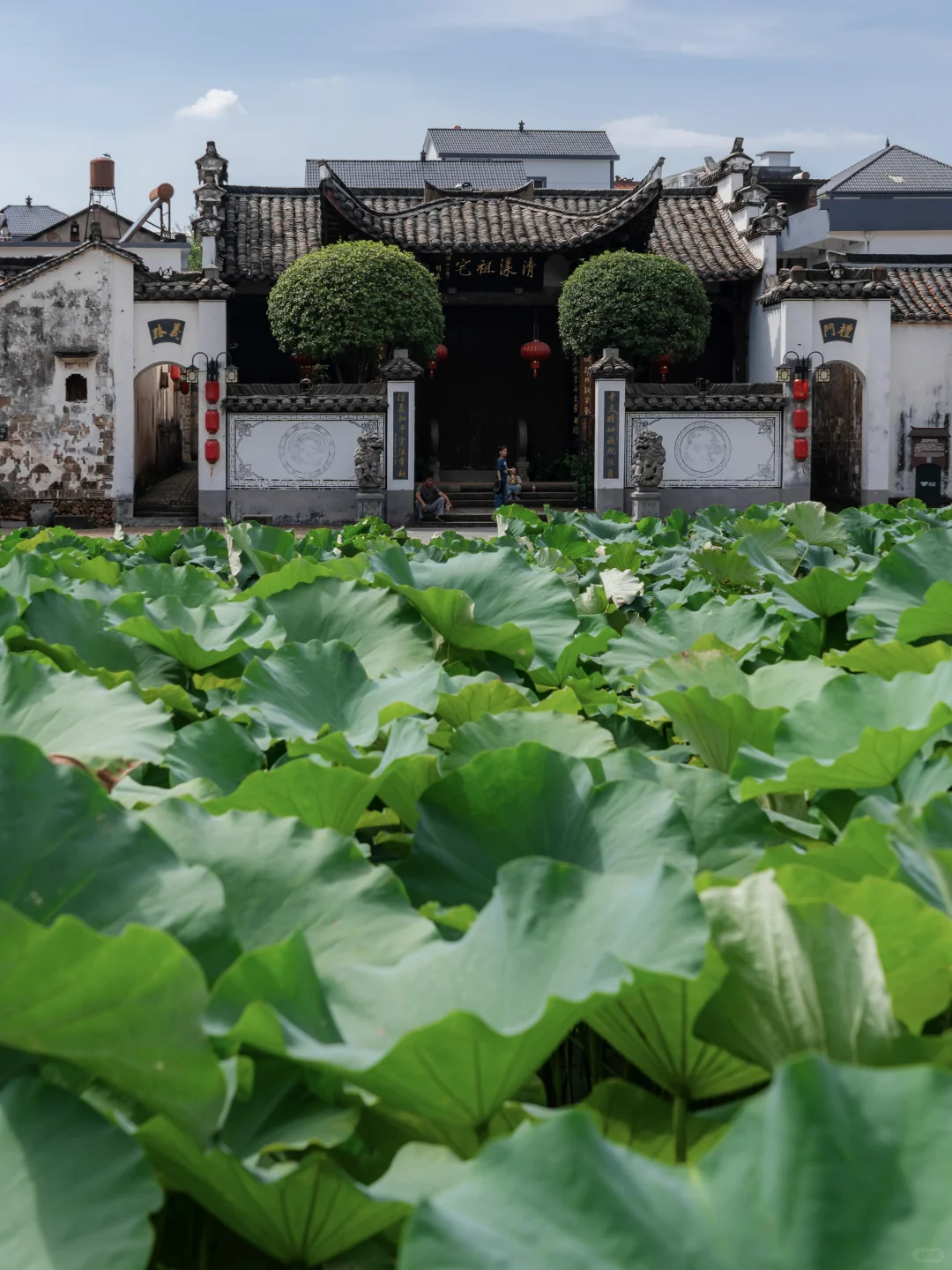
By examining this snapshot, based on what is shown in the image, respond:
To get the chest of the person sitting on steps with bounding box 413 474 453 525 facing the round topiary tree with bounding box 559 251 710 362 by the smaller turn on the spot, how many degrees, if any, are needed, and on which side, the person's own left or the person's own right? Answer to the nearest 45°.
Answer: approximately 90° to the person's own left

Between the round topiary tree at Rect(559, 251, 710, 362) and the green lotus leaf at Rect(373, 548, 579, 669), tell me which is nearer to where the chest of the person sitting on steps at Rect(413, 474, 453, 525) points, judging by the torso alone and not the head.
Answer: the green lotus leaf

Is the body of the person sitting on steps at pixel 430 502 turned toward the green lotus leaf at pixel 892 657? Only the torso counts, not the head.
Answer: yes

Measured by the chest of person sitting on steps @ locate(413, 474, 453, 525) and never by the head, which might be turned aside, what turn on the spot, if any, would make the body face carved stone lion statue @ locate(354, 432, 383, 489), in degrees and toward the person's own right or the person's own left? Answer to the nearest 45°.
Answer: approximately 45° to the person's own right

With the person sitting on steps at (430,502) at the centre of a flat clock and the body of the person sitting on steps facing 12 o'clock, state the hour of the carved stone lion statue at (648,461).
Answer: The carved stone lion statue is roughly at 9 o'clock from the person sitting on steps.

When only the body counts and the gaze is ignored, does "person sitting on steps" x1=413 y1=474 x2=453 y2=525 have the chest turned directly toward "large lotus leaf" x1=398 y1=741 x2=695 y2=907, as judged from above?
yes

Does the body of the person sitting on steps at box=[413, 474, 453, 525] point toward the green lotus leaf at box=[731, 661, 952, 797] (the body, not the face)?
yes

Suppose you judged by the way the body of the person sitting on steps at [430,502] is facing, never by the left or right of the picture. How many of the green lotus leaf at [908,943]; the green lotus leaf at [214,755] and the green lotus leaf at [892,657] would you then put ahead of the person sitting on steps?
3

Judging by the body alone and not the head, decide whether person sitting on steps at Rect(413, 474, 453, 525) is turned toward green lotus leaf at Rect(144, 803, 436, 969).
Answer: yes

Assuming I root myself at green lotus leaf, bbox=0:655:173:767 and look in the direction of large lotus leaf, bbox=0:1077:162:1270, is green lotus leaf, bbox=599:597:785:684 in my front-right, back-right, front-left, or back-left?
back-left

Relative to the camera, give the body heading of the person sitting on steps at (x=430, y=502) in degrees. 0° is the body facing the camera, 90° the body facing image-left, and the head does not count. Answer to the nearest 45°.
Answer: approximately 0°

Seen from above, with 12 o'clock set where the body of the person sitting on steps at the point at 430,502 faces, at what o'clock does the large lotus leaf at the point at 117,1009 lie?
The large lotus leaf is roughly at 12 o'clock from the person sitting on steps.

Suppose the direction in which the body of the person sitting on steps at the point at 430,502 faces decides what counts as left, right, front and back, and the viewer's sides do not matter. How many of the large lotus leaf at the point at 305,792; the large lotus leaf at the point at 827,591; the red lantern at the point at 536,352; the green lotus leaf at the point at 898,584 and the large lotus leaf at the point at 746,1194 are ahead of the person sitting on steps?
4
